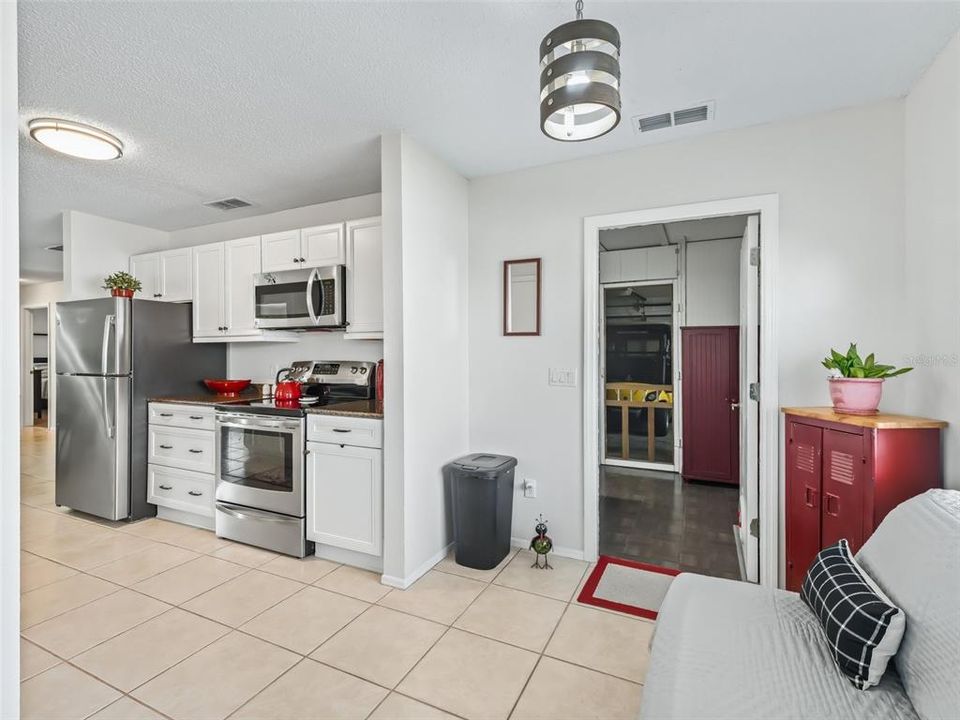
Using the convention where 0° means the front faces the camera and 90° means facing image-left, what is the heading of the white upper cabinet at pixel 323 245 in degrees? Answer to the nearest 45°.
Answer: approximately 45°

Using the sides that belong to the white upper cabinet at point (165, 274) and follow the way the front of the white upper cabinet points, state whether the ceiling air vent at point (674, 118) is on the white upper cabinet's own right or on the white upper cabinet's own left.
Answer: on the white upper cabinet's own left

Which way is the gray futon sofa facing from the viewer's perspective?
to the viewer's left

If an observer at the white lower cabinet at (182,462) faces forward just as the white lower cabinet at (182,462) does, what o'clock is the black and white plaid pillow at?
The black and white plaid pillow is roughly at 10 o'clock from the white lower cabinet.

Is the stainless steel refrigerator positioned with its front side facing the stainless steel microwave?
no

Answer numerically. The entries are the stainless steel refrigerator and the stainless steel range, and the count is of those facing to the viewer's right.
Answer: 0

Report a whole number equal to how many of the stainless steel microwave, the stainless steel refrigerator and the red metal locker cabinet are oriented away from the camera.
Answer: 0

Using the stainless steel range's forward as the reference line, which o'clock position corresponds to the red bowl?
The red bowl is roughly at 4 o'clock from the stainless steel range.

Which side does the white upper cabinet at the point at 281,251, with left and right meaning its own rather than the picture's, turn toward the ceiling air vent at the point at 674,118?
left

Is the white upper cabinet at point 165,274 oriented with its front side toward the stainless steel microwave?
no

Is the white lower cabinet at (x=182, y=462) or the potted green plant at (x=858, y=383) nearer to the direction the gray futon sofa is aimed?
the white lower cabinet

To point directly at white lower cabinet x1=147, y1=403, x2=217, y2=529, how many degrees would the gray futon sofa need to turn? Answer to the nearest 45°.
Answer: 0° — it already faces it

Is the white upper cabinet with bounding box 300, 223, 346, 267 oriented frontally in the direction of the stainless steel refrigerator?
no

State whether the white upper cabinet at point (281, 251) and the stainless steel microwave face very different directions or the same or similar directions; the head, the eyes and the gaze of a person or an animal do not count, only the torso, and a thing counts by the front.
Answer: same or similar directions

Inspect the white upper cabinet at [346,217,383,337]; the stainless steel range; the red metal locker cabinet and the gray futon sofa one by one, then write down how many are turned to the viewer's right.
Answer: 0

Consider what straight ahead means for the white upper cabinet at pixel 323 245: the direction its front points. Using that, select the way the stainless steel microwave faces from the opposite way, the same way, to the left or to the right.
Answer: the same way

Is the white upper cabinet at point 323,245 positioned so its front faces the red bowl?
no

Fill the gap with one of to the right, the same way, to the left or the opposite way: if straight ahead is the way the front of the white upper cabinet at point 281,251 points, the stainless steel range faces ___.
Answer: the same way

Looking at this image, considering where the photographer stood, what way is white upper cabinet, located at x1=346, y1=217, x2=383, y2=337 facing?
facing the viewer and to the left of the viewer

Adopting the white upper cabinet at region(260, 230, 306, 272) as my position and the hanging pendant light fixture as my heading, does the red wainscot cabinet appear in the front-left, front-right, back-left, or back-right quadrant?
front-left
